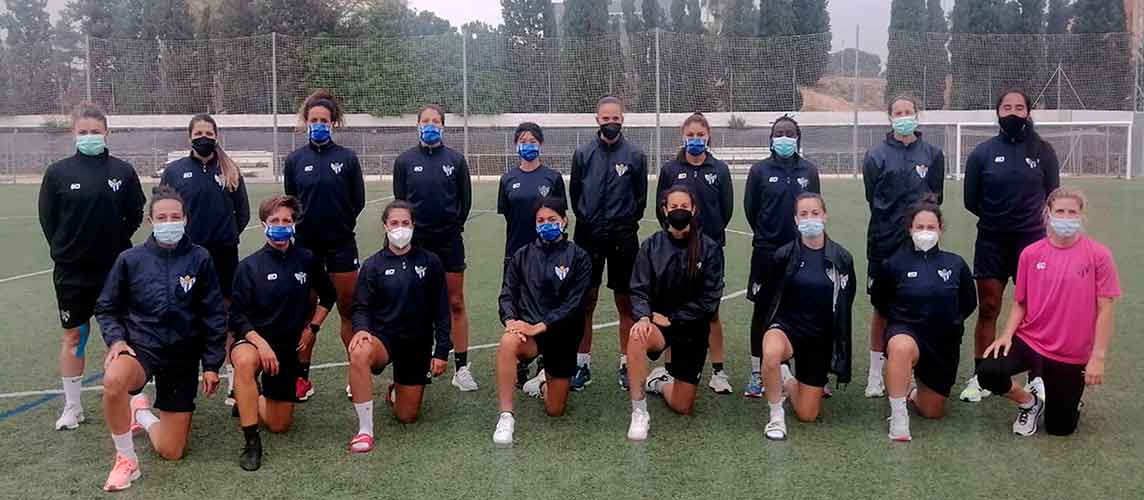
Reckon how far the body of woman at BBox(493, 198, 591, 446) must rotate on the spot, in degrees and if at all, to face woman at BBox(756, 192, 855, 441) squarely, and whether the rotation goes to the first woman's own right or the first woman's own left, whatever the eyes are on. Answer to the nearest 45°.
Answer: approximately 90° to the first woman's own left

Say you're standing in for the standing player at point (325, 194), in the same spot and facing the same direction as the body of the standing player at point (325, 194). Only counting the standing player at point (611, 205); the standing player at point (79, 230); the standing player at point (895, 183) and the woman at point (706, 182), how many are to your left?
3

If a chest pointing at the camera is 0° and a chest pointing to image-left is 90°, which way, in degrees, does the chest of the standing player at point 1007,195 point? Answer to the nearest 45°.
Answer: approximately 0°

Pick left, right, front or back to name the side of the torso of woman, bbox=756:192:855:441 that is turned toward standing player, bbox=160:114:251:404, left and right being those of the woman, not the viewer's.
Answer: right

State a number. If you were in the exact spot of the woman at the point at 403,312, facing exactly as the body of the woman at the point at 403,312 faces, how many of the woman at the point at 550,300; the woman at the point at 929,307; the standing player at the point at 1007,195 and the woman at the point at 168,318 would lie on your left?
3

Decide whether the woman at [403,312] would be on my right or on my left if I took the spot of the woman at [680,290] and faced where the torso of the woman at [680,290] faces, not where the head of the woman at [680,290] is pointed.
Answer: on my right

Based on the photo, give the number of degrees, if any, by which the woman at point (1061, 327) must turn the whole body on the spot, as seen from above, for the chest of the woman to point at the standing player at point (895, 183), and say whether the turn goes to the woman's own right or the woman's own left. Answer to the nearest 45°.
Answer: approximately 135° to the woman's own right
